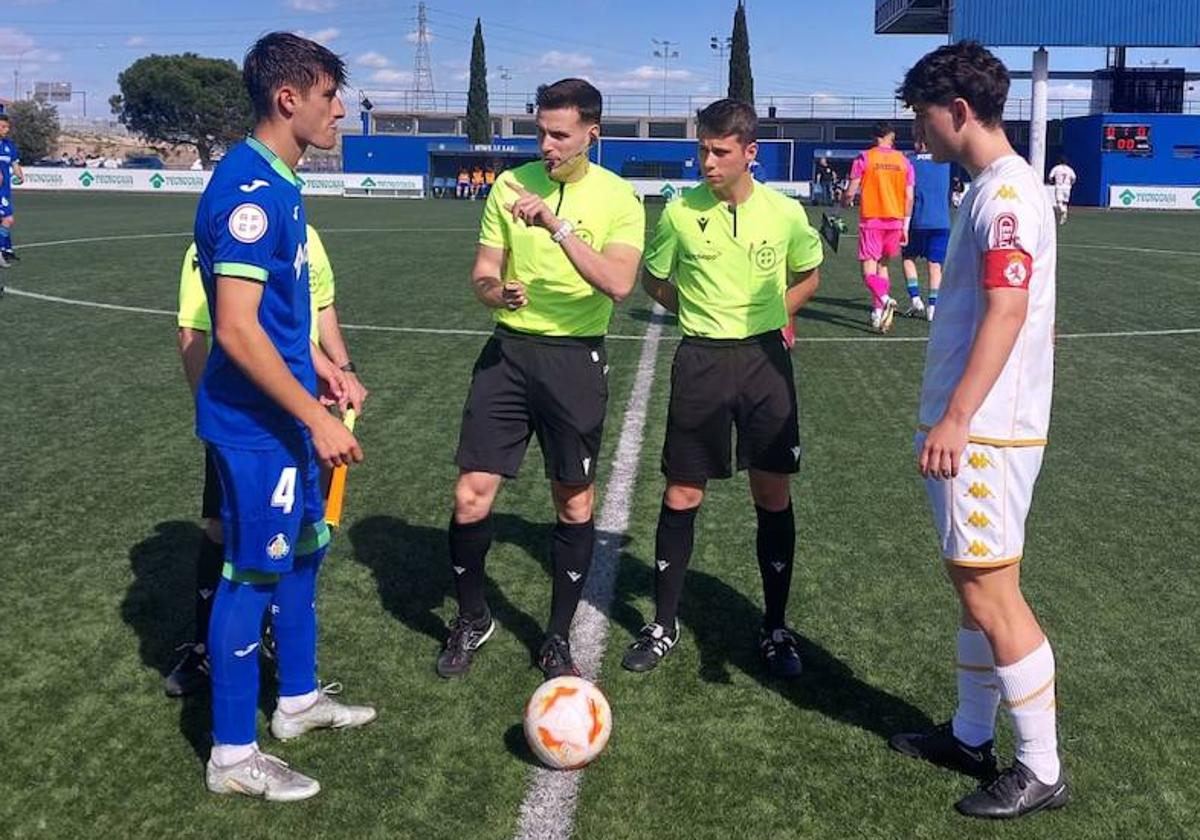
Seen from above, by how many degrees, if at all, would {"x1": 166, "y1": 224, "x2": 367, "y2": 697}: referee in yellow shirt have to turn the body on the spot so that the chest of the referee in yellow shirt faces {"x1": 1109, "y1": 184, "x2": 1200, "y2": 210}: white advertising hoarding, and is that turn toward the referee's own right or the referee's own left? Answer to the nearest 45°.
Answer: approximately 135° to the referee's own left

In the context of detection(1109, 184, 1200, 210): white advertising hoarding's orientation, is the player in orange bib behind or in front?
in front

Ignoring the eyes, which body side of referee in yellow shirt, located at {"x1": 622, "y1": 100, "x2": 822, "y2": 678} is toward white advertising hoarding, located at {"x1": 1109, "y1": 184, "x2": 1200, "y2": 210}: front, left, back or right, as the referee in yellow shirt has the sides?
back

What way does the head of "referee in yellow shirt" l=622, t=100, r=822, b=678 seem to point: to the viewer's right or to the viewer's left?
to the viewer's left
